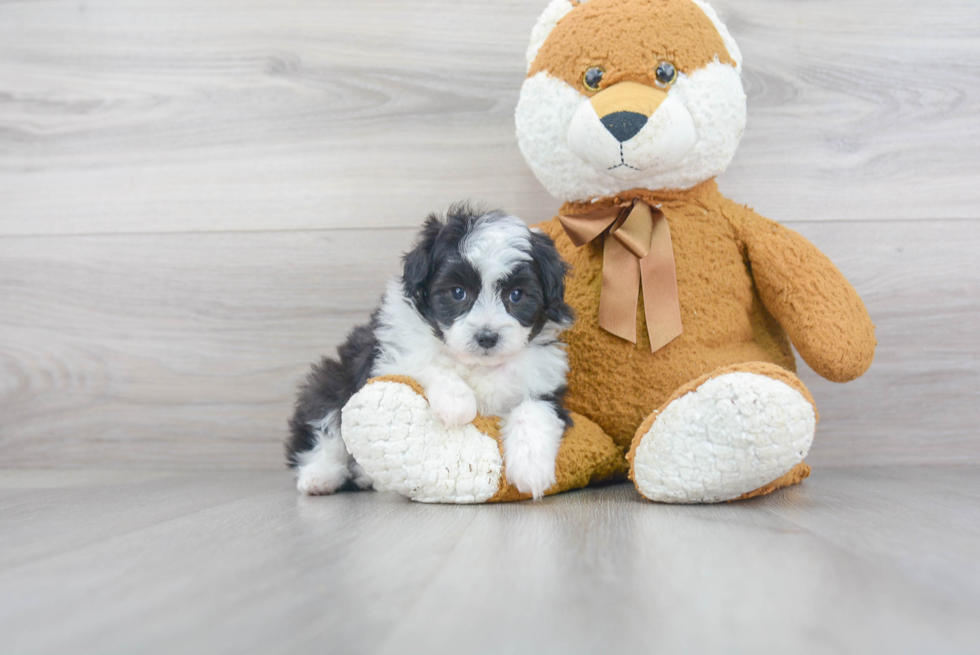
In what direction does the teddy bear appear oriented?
toward the camera

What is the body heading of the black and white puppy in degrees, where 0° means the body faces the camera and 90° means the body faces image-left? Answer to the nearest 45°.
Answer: approximately 315°
